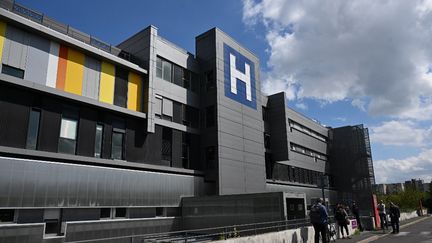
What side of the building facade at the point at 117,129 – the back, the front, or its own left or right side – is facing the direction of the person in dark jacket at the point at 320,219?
front

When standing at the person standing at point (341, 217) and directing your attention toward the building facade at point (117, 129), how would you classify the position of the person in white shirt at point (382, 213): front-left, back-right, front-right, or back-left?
back-right

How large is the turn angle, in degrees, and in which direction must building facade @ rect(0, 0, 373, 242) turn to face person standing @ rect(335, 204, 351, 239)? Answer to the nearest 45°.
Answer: approximately 45° to its left

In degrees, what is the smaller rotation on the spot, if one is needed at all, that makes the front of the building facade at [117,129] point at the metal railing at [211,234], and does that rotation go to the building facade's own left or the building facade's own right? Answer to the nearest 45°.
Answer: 0° — it already faces it

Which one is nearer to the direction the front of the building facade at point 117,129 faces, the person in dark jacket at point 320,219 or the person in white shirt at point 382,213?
the person in dark jacket

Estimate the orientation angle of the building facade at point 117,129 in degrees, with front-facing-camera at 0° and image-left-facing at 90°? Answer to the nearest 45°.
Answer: approximately 315°

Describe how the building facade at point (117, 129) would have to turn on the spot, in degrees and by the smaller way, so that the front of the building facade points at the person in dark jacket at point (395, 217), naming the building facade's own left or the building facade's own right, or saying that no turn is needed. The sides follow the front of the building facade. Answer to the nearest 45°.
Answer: approximately 45° to the building facade's own left

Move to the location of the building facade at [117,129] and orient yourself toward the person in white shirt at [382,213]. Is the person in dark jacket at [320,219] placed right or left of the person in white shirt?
right

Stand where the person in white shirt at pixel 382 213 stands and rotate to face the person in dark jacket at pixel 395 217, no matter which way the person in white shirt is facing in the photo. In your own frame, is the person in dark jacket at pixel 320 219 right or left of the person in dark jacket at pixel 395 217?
right

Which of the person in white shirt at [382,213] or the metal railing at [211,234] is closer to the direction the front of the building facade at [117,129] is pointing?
the metal railing
